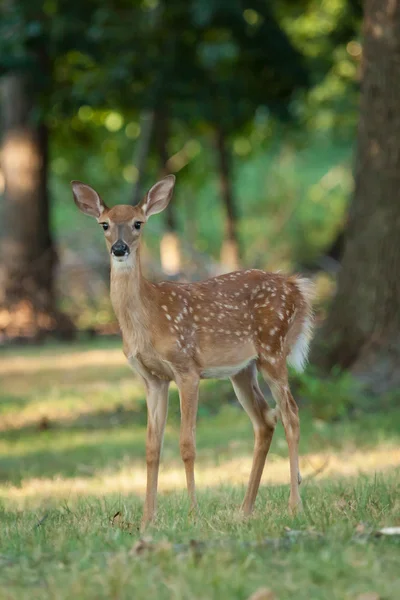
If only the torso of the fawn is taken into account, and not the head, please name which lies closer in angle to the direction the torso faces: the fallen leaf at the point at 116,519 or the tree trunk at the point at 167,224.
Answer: the fallen leaf

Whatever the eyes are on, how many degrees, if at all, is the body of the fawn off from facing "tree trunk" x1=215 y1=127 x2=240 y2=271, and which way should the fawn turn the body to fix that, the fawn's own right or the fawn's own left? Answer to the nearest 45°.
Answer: approximately 135° to the fawn's own right

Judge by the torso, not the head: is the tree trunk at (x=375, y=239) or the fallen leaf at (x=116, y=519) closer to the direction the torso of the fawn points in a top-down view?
the fallen leaf

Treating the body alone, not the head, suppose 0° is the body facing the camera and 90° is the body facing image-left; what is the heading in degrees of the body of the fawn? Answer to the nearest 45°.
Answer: approximately 45°

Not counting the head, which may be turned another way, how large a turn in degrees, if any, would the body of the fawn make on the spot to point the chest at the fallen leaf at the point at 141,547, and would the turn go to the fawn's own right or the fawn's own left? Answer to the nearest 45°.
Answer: approximately 45° to the fawn's own left

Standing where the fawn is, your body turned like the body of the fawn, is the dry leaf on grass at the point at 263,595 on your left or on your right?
on your left

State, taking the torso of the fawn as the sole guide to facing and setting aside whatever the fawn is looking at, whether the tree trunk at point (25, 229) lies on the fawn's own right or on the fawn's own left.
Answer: on the fawn's own right

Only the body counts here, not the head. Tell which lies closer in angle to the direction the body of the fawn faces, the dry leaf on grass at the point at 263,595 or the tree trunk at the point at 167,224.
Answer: the dry leaf on grass
